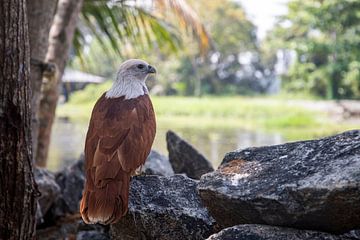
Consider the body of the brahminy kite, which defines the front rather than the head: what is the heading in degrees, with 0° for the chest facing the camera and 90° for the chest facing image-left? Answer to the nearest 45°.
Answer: approximately 225°

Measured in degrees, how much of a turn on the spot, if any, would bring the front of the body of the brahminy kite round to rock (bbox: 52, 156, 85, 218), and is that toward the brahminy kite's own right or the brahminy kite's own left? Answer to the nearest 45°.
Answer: approximately 45° to the brahminy kite's own left

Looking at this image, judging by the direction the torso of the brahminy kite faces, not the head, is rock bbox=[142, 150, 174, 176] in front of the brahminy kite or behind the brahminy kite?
in front

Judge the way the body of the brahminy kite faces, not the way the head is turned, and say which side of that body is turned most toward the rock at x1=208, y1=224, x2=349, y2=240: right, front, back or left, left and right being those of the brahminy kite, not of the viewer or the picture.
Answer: right

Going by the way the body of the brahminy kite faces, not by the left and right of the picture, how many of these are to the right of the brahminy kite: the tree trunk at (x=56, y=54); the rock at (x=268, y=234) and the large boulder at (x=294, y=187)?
2

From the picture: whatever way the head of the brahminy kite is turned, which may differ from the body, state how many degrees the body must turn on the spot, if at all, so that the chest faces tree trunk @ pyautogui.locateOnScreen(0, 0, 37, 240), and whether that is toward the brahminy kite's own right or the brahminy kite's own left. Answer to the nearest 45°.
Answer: approximately 135° to the brahminy kite's own left

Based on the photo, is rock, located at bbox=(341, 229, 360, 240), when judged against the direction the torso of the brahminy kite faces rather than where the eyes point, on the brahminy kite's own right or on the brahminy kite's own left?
on the brahminy kite's own right

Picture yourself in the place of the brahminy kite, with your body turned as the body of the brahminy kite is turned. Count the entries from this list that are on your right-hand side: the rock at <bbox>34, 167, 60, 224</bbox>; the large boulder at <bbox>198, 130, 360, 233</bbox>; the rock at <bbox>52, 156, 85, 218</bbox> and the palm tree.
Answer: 1

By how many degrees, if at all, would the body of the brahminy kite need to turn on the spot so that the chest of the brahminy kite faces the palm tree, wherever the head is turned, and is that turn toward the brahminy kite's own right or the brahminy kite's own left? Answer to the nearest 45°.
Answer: approximately 45° to the brahminy kite's own left

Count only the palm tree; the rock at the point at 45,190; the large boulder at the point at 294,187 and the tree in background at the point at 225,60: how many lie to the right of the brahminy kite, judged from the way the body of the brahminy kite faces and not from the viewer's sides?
1

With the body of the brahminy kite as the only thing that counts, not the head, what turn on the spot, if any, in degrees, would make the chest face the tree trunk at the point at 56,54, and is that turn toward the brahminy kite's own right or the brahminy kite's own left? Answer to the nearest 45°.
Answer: approximately 45° to the brahminy kite's own left
